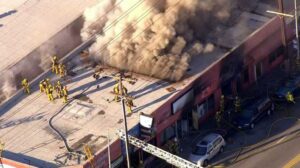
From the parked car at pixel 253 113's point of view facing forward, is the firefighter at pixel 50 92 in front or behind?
in front

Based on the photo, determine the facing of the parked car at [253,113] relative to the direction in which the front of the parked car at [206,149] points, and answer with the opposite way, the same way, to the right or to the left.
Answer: the same way

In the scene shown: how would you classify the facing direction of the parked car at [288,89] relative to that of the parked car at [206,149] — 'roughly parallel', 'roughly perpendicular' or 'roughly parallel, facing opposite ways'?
roughly parallel

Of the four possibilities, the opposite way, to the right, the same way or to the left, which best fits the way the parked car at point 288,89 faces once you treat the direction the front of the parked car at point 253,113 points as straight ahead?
the same way

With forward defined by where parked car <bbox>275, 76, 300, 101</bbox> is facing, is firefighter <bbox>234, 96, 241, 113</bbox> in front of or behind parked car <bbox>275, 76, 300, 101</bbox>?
in front

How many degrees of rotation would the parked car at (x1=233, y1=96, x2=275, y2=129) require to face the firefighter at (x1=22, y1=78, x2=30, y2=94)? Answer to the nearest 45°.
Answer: approximately 45° to its right

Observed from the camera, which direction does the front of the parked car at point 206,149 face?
facing the viewer and to the left of the viewer
